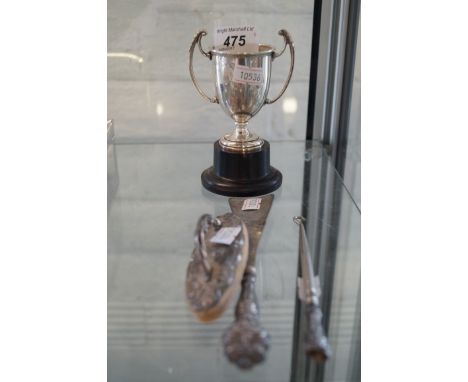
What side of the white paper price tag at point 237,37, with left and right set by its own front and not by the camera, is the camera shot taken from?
front

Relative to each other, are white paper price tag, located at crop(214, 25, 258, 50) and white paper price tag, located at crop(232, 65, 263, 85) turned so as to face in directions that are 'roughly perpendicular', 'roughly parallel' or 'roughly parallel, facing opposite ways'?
roughly parallel

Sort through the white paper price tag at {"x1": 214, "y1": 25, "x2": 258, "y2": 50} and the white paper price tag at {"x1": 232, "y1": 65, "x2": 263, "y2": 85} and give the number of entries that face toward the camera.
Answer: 2
